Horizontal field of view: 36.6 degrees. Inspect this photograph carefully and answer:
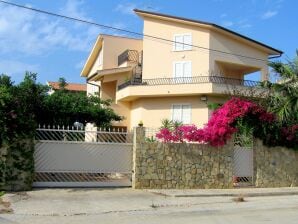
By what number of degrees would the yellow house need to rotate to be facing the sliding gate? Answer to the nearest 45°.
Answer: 0° — it already faces it

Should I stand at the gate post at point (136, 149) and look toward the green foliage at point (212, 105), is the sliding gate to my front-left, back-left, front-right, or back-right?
back-left

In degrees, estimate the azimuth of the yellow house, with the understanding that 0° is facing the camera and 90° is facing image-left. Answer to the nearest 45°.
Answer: approximately 0°

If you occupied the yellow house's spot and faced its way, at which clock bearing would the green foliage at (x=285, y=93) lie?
The green foliage is roughly at 11 o'clock from the yellow house.

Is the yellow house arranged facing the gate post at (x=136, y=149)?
yes

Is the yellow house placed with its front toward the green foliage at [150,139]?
yes

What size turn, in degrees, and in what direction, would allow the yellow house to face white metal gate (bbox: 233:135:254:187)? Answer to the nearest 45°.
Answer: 0° — it already faces it

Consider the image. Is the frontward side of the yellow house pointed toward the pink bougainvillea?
yes

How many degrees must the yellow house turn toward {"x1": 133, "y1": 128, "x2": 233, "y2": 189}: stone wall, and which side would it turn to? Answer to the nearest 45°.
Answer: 0° — it already faces it

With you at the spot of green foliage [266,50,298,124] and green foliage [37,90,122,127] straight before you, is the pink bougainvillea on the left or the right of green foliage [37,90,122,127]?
left
